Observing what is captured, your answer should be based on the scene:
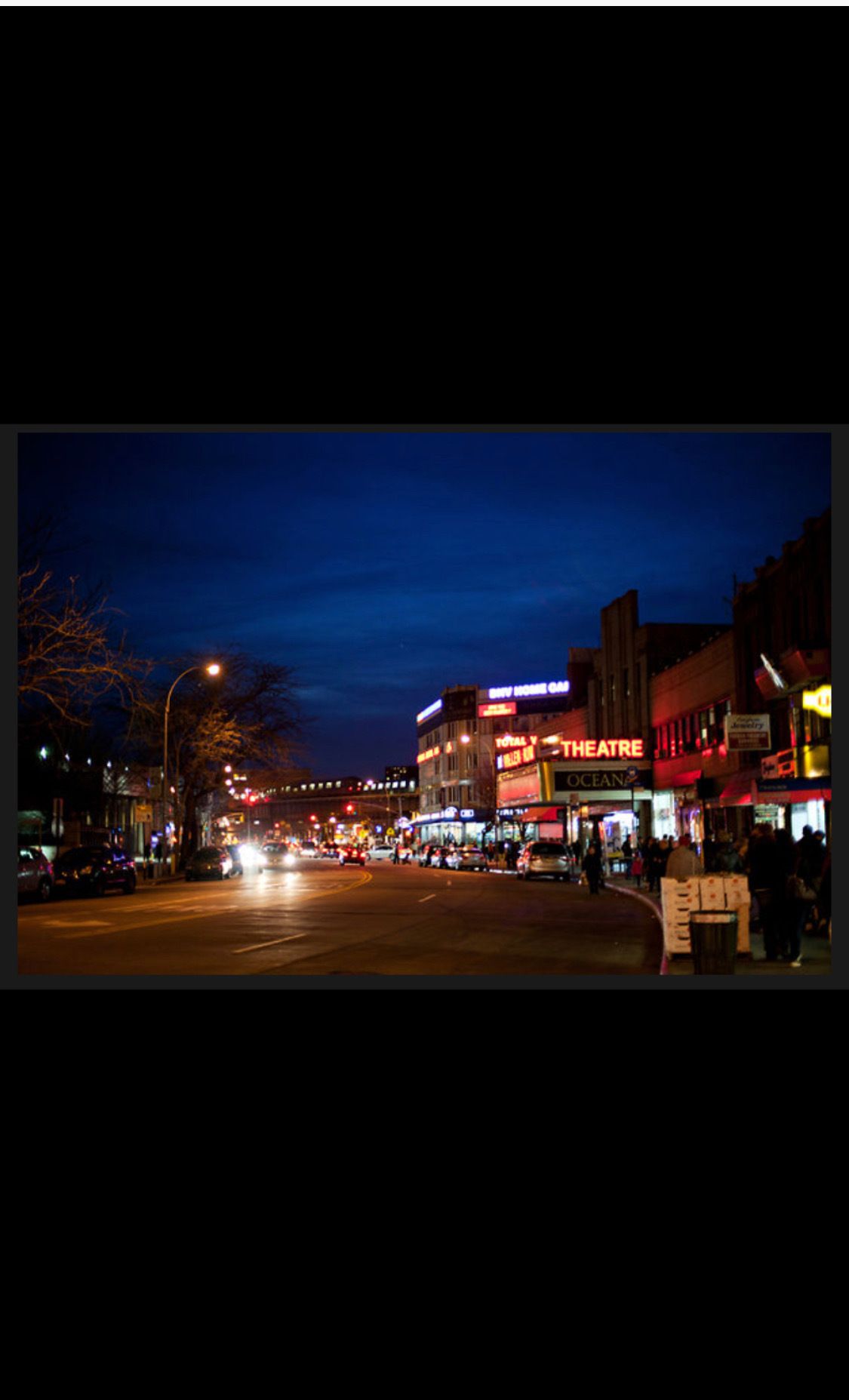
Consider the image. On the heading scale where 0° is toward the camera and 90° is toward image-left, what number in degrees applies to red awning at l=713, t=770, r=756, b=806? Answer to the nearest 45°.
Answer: approximately 45°

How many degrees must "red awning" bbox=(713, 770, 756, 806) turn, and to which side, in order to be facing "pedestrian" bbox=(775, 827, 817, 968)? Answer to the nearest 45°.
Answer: approximately 45° to its left

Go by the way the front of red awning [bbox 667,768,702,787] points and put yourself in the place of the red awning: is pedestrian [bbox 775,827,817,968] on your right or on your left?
on your left

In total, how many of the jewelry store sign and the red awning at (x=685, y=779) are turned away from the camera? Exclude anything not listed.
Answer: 0

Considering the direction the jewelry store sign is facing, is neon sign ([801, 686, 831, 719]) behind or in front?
in front

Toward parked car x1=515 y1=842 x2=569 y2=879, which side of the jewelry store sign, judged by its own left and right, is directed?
back

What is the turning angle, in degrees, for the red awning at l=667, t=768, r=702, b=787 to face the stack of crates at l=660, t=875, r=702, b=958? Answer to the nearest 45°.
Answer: approximately 45° to its left

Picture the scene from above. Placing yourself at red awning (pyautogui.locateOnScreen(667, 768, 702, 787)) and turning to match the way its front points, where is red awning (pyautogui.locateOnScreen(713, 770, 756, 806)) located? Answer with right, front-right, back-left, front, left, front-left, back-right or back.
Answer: front-left

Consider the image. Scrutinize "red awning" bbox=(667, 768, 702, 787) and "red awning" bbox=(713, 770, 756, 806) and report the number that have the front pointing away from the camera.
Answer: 0
